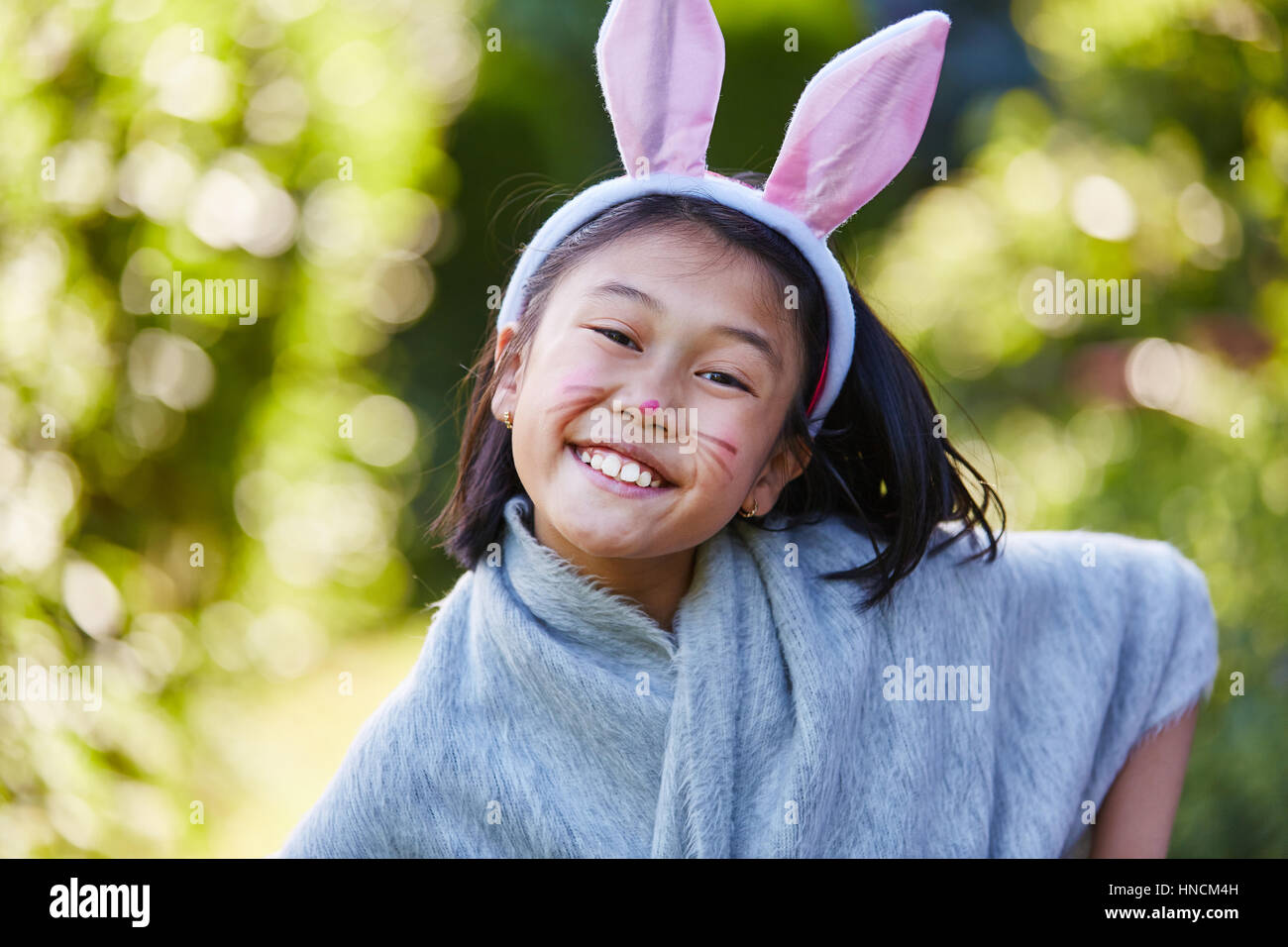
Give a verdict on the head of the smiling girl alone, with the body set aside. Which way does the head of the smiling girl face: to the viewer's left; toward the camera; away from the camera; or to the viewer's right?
toward the camera

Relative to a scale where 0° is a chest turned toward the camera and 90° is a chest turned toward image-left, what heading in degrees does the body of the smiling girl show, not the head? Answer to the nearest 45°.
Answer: approximately 0°
